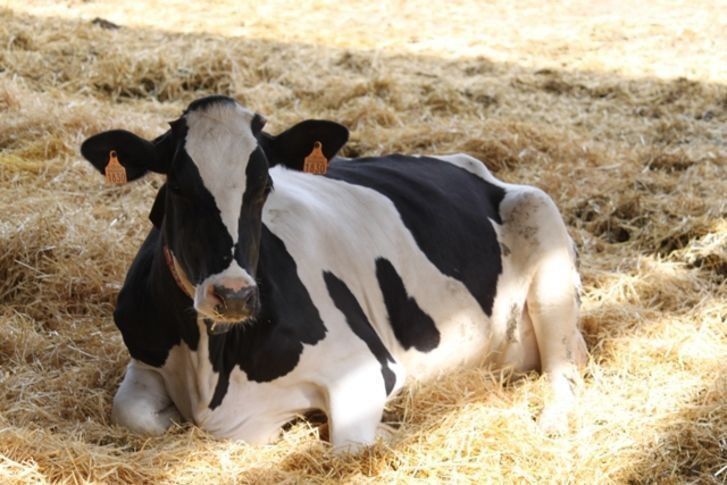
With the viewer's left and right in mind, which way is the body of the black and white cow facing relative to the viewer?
facing the viewer and to the left of the viewer
